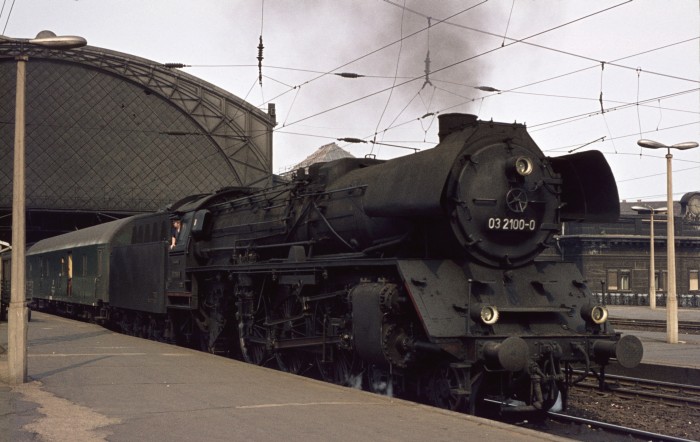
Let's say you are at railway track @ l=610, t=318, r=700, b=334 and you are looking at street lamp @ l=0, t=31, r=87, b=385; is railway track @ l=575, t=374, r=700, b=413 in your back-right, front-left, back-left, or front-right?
front-left

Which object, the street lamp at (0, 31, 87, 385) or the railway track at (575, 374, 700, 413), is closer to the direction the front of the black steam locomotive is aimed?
the railway track

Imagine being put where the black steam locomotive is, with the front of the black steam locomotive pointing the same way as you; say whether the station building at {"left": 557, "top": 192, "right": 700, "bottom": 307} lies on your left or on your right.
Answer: on your left

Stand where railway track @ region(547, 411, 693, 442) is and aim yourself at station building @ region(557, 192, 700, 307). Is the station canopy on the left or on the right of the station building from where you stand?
left

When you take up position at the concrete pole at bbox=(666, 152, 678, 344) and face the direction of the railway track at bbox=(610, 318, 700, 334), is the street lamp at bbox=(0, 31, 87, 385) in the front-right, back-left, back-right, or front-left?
back-left

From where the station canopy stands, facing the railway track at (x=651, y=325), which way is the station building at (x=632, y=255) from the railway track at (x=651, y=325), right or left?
left

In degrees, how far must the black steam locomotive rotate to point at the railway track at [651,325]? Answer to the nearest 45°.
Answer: approximately 90° to its left

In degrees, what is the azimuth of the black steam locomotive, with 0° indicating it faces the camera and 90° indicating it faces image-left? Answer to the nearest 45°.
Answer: approximately 315°

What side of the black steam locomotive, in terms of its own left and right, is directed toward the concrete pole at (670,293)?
left

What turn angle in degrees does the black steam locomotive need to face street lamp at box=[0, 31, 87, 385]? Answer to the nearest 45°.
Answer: approximately 135° to its right
